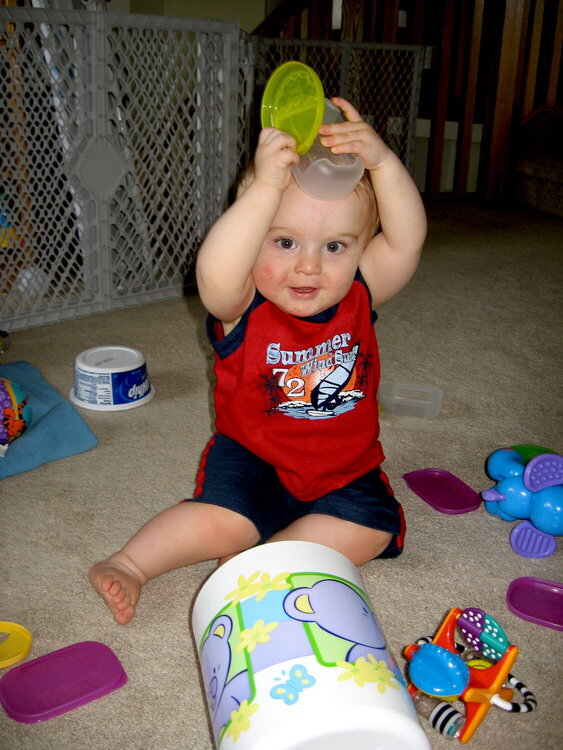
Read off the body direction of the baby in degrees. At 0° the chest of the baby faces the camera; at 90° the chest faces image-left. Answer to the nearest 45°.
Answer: approximately 0°
